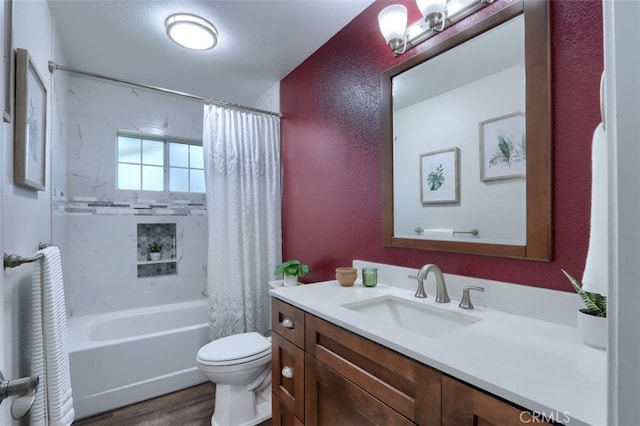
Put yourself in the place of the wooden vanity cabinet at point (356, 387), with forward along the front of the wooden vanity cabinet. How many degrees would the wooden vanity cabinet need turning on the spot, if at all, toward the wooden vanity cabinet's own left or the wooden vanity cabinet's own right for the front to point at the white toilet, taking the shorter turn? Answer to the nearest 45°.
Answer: approximately 90° to the wooden vanity cabinet's own right

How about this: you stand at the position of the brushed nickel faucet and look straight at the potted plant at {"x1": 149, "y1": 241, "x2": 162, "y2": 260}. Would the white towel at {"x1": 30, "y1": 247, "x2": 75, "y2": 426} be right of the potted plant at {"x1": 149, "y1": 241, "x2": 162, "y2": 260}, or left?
left

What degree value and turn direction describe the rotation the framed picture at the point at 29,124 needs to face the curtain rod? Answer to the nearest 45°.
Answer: approximately 45° to its left

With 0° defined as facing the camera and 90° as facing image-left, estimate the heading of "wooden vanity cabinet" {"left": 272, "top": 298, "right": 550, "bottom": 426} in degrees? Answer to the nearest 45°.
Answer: approximately 45°

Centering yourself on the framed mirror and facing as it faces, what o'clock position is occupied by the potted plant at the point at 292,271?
The potted plant is roughly at 2 o'clock from the framed mirror.

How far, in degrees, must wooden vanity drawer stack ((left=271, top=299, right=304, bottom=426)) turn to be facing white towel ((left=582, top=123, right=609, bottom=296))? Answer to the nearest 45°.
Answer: approximately 90° to its left

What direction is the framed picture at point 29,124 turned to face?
to the viewer's right
